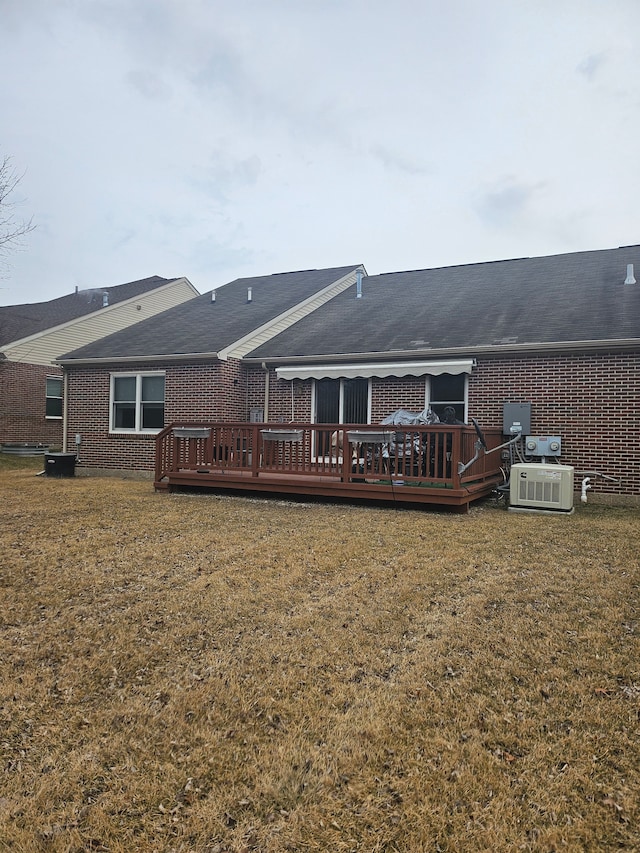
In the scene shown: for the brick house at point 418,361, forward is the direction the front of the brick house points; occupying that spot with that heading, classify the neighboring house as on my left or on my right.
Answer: on my left

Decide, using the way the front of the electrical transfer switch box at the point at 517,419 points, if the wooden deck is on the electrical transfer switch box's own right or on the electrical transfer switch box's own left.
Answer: on the electrical transfer switch box's own right

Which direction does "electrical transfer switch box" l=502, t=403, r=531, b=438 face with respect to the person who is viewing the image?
facing the viewer

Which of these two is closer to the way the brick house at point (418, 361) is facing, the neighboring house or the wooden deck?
the neighboring house

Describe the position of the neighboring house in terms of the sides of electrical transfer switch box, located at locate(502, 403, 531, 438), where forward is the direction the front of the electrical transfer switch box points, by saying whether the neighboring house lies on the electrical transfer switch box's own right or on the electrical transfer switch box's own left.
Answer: on the electrical transfer switch box's own right

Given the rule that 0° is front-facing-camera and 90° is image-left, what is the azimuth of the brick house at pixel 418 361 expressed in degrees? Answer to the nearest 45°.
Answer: approximately 180°

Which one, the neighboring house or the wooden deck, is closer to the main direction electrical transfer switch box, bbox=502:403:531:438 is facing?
the wooden deck
